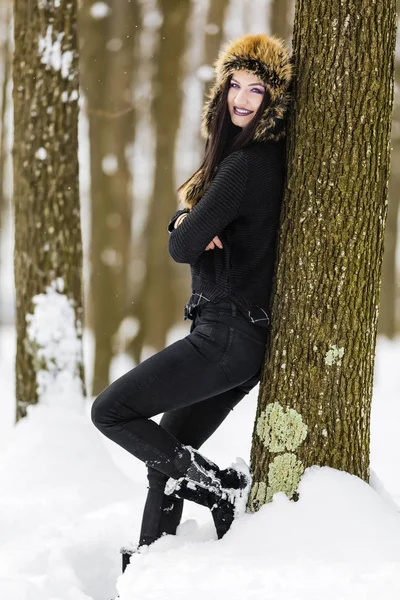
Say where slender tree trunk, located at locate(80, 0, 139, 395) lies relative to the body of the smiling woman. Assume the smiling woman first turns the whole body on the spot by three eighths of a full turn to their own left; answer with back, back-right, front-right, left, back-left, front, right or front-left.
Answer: back-left

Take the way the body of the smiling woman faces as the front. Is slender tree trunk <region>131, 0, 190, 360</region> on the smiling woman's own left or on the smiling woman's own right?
on the smiling woman's own right
